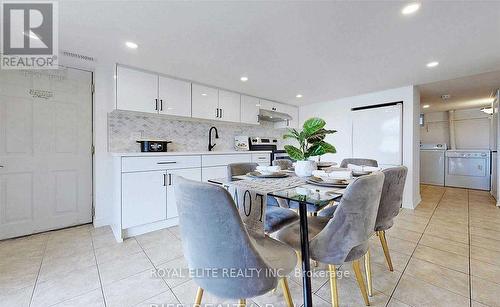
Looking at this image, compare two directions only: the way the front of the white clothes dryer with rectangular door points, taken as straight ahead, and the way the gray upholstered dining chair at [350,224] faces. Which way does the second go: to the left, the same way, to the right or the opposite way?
to the right

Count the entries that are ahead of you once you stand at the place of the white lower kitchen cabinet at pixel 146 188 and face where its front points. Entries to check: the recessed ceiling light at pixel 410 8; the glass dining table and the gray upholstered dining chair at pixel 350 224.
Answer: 3

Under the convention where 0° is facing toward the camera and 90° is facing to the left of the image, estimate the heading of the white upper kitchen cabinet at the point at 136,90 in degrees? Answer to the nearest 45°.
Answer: approximately 315°

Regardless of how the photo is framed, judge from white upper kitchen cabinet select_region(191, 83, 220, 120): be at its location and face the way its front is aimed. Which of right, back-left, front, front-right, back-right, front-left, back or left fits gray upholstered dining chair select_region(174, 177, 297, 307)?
front-right

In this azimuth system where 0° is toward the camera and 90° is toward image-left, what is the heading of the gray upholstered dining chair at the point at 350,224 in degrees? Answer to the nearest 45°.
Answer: approximately 135°

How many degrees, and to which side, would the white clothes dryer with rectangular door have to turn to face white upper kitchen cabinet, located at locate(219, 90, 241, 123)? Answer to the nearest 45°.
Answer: approximately 45° to its right

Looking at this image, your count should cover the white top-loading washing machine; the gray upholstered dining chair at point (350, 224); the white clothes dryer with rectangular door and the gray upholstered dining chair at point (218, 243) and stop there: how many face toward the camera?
2

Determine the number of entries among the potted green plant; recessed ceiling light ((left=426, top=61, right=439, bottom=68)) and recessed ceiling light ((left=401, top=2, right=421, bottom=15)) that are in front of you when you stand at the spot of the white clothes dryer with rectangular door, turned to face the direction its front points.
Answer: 3

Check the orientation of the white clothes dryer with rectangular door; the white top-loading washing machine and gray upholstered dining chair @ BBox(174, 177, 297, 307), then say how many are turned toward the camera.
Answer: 2
